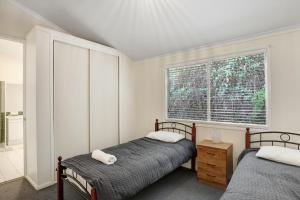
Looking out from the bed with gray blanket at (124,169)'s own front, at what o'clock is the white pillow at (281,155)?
The white pillow is roughly at 8 o'clock from the bed with gray blanket.

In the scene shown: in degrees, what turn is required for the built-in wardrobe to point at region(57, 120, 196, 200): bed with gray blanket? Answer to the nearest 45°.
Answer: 0° — it already faces it

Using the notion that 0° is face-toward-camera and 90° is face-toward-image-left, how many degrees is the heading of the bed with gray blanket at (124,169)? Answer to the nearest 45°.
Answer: approximately 45°

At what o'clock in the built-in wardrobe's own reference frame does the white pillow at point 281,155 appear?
The white pillow is roughly at 12 o'clock from the built-in wardrobe.

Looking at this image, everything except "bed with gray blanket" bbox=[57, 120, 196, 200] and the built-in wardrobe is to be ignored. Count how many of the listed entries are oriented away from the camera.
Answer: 0

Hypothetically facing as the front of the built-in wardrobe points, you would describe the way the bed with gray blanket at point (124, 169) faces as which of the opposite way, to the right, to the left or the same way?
to the right

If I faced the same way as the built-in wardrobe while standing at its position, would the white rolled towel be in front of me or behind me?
in front

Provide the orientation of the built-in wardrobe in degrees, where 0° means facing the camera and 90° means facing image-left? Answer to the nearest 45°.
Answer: approximately 315°

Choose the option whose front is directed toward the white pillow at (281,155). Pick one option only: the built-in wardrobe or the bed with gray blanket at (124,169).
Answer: the built-in wardrobe

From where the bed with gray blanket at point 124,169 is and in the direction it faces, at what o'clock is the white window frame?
The white window frame is roughly at 7 o'clock from the bed with gray blanket.

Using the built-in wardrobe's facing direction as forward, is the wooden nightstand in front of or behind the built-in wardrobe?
in front

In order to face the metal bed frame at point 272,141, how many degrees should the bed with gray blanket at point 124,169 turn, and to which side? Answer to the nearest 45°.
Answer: approximately 135° to its left
